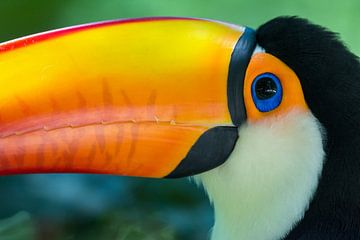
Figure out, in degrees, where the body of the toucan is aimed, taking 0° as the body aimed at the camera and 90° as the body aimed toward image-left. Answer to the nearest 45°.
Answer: approximately 90°
